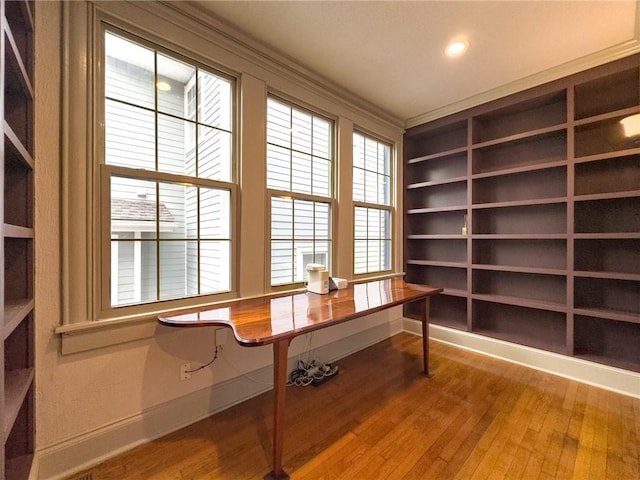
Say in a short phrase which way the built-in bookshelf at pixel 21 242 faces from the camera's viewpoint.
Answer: facing to the right of the viewer

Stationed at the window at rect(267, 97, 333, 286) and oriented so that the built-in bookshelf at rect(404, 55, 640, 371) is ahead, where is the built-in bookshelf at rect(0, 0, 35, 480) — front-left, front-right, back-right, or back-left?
back-right
